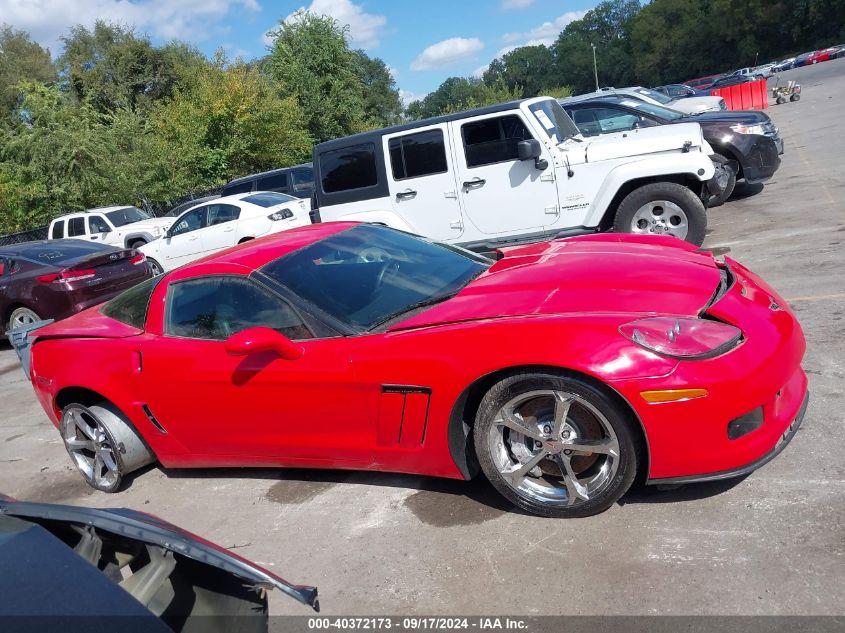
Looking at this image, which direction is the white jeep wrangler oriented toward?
to the viewer's right

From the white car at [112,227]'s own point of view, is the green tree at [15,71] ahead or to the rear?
to the rear

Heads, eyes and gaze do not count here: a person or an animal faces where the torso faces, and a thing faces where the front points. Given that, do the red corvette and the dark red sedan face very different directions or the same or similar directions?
very different directions

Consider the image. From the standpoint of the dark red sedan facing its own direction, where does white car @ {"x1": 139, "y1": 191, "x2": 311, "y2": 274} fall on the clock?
The white car is roughly at 3 o'clock from the dark red sedan.

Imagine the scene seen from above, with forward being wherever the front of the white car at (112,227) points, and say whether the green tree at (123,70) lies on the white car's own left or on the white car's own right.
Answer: on the white car's own left

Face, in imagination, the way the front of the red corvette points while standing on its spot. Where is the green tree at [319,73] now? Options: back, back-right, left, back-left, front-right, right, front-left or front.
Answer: back-left

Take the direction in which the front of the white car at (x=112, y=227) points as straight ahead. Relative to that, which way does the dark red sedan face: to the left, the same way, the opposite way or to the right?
the opposite way

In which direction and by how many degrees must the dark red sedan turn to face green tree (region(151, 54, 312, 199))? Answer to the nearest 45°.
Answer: approximately 45° to its right

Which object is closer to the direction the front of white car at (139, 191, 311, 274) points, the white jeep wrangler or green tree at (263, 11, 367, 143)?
the green tree

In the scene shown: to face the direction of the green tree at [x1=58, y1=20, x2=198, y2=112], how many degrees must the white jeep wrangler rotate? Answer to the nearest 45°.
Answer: approximately 135° to its left

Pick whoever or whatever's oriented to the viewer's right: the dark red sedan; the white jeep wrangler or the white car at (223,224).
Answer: the white jeep wrangler

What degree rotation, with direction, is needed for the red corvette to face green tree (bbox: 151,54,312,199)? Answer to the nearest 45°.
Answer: approximately 135° to its left
